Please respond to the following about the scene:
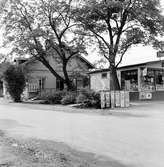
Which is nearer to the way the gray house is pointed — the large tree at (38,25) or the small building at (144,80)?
the large tree

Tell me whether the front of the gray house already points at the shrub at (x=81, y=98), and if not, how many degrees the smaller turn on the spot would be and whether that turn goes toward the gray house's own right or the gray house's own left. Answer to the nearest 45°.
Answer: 0° — it already faces it

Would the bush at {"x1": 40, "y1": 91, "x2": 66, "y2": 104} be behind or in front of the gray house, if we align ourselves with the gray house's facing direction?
in front

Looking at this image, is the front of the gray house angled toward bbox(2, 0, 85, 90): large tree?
yes

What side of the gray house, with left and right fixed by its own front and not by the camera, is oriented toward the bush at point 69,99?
front

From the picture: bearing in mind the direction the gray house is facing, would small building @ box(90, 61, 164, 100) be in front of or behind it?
in front

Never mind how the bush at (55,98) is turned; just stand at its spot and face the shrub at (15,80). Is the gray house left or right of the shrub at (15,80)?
right

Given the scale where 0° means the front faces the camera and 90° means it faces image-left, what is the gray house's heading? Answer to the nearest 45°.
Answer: approximately 0°
